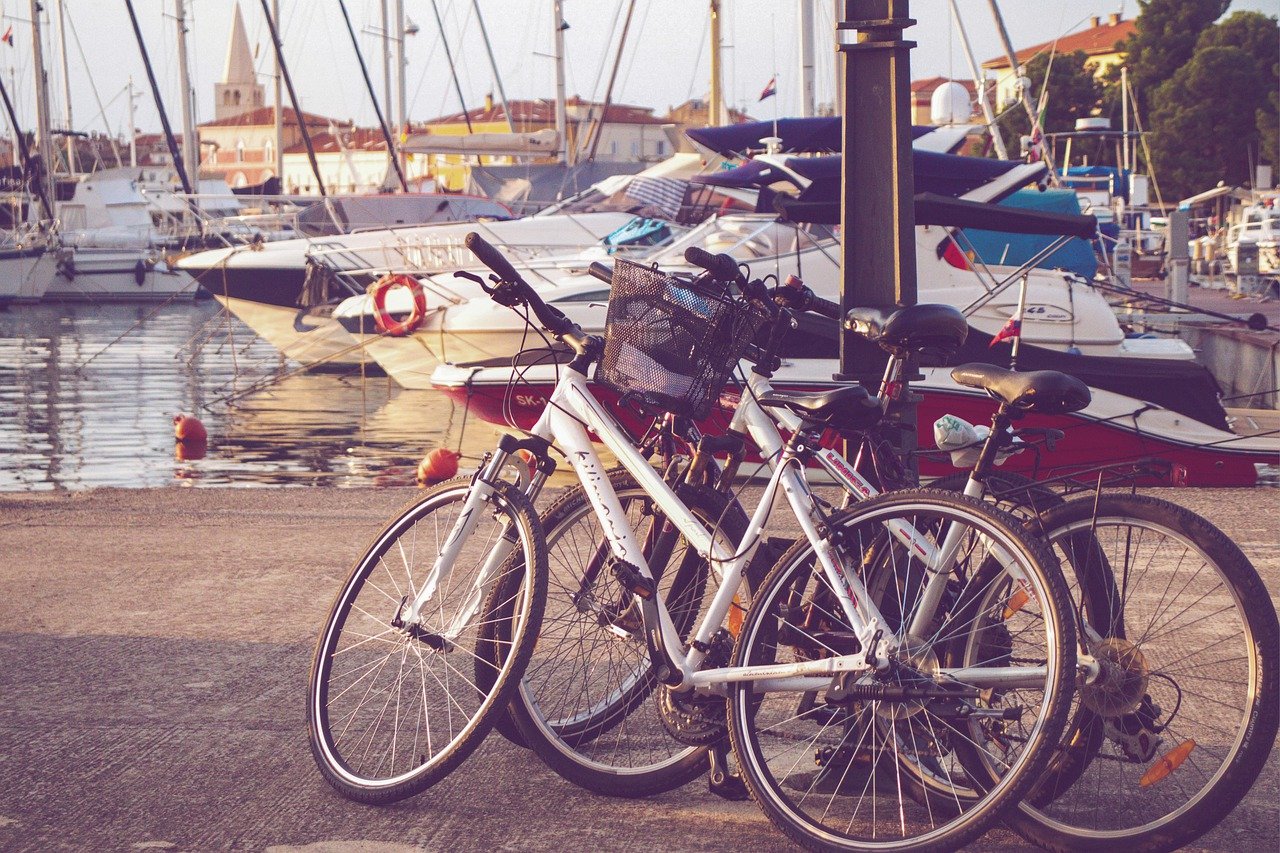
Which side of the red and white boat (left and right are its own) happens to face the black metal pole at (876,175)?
left

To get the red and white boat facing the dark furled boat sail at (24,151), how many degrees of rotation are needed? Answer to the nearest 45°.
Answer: approximately 45° to its right

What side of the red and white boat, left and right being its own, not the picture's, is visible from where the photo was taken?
left

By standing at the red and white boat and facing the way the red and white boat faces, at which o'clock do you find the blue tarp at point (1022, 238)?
The blue tarp is roughly at 3 o'clock from the red and white boat.

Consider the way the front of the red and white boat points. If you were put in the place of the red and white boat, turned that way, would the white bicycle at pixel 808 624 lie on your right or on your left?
on your left

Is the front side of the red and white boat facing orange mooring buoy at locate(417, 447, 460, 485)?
yes
